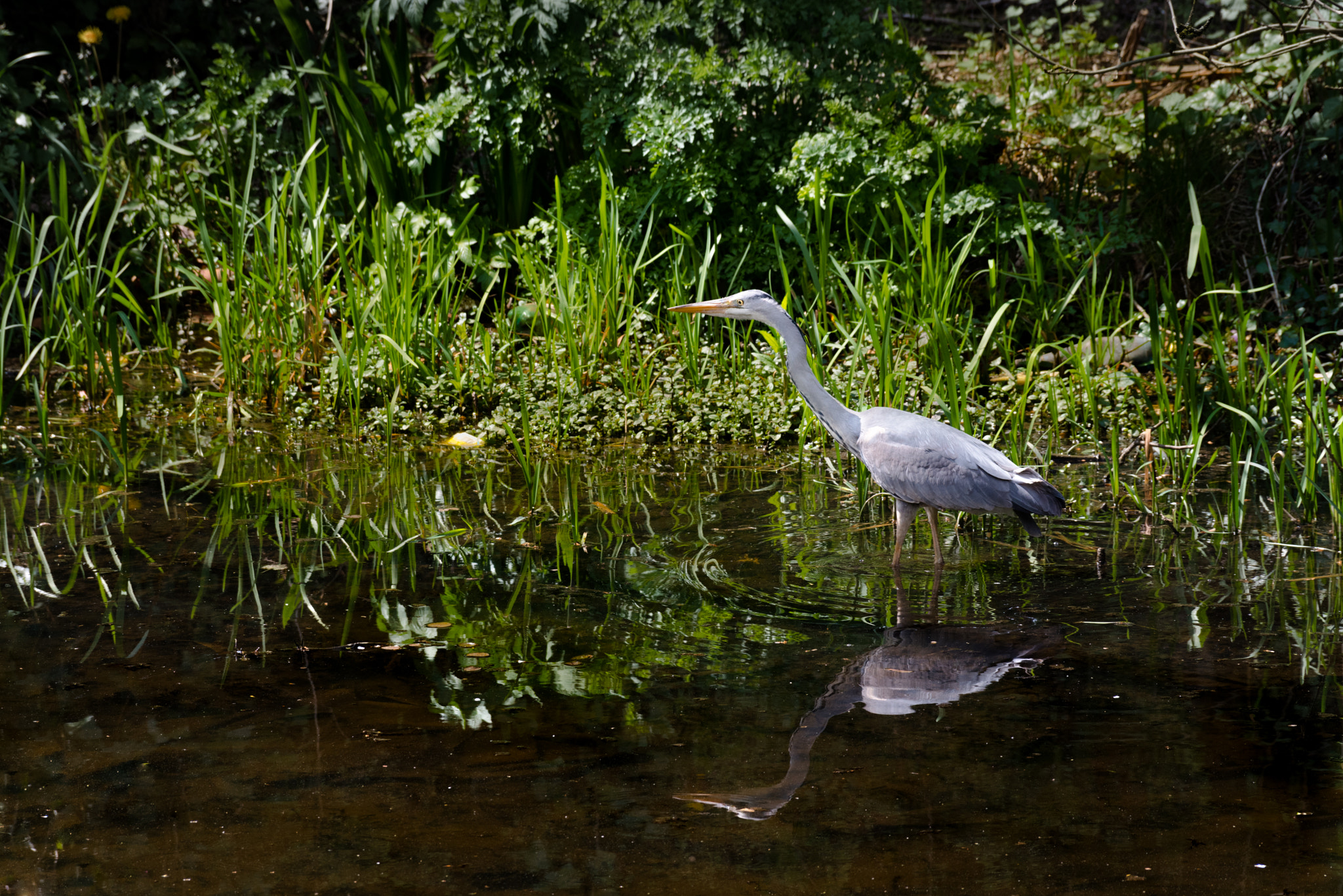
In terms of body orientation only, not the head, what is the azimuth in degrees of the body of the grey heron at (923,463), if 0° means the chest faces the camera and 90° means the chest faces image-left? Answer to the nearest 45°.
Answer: approximately 90°

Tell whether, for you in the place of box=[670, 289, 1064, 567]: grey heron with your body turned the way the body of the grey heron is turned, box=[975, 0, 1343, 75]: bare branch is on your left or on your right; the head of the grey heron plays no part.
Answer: on your right
